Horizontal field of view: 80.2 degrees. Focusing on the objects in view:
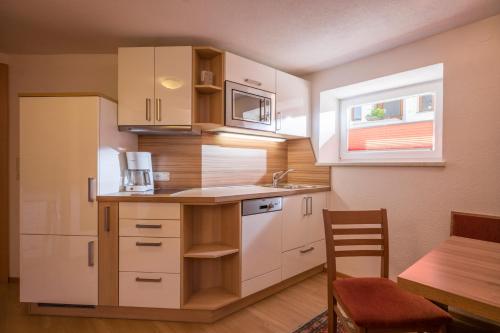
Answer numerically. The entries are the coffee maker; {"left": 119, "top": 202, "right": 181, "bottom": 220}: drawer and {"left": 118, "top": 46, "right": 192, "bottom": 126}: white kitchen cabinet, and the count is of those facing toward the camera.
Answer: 3

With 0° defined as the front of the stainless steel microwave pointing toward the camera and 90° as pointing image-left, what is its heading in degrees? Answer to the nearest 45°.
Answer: approximately 315°

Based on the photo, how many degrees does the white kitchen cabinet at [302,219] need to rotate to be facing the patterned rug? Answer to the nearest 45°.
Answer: approximately 45° to its right

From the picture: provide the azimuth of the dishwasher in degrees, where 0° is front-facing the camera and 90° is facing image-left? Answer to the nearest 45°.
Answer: approximately 315°

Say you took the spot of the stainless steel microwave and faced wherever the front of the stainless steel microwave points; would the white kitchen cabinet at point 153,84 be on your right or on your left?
on your right

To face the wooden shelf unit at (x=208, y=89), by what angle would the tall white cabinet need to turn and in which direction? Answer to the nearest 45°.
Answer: approximately 90° to its left

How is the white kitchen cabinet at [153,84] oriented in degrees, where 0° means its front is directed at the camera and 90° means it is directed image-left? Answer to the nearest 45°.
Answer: approximately 0°

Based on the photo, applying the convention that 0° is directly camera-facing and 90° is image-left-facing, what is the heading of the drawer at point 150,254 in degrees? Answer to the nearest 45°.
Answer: approximately 0°
